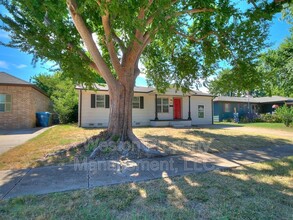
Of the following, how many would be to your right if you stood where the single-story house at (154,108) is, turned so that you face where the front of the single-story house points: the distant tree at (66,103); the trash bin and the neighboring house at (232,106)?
2

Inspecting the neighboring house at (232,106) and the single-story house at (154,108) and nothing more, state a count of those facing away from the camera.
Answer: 0

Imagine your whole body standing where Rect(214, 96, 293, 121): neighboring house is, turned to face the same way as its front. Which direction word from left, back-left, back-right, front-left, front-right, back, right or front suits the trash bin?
right

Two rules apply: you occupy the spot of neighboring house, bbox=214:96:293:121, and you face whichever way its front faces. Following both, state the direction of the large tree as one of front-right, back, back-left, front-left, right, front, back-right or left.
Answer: front-right

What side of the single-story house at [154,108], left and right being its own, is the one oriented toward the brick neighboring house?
right

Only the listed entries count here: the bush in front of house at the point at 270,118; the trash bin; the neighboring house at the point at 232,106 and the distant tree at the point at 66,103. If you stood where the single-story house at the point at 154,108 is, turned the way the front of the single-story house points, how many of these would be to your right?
2

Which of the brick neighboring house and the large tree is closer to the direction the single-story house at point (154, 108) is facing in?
the large tree

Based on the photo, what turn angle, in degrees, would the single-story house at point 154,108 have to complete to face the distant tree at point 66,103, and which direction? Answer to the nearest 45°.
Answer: approximately 90° to its right

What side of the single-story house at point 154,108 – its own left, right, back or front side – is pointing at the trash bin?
right

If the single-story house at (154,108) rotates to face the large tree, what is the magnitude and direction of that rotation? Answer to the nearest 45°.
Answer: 0° — it already faces it

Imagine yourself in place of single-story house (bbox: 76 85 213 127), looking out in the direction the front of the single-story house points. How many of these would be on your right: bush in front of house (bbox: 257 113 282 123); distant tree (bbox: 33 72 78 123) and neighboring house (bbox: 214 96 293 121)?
1

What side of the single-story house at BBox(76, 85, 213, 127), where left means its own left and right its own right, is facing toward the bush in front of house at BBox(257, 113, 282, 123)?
left

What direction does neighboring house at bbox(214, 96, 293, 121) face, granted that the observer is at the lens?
facing the viewer and to the right of the viewer

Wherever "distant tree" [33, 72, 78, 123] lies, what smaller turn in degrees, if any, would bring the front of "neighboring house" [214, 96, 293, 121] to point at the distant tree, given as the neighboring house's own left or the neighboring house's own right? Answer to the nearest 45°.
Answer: approximately 90° to the neighboring house's own right
